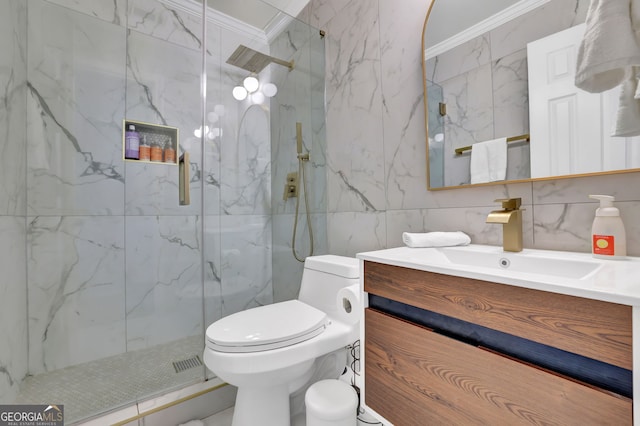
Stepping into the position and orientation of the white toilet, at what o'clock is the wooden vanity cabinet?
The wooden vanity cabinet is roughly at 9 o'clock from the white toilet.

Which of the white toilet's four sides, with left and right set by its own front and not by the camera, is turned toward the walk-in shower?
right

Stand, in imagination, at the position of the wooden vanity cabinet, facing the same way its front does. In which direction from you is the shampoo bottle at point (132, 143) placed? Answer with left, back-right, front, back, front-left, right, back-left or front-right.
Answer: front-right
